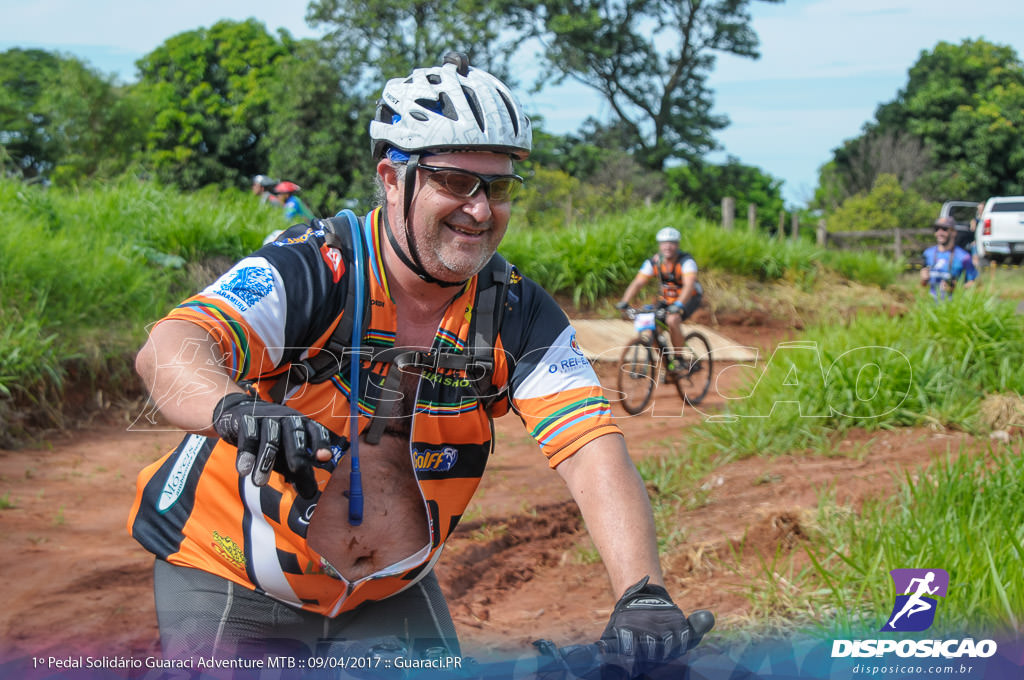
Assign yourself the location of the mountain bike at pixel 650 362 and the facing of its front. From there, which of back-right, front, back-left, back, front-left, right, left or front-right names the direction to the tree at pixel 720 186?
back-right

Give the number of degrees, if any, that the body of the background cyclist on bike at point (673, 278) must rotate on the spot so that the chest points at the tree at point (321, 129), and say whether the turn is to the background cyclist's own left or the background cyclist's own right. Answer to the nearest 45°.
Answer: approximately 90° to the background cyclist's own right

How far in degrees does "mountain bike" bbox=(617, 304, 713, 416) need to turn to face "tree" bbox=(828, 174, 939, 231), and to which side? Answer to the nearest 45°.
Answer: approximately 135° to its right

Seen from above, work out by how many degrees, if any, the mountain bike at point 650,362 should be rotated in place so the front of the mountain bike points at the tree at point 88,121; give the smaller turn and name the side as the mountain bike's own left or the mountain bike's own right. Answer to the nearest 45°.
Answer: approximately 90° to the mountain bike's own right

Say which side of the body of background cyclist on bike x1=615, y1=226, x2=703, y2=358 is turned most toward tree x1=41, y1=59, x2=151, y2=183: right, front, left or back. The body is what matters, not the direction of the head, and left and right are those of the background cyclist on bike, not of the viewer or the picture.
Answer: right

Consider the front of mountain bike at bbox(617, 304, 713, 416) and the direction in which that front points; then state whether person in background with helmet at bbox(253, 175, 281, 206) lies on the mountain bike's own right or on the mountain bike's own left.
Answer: on the mountain bike's own right

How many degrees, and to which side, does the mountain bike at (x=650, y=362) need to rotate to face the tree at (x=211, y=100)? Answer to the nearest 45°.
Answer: approximately 90° to its right

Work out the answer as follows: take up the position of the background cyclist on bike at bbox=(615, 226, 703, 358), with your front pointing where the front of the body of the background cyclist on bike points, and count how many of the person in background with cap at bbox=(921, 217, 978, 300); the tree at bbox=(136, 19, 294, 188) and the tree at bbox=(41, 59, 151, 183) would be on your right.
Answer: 2

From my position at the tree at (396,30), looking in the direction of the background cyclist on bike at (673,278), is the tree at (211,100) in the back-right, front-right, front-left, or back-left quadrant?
back-right

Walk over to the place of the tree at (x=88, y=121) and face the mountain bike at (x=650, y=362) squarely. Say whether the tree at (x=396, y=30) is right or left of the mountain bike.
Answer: left
